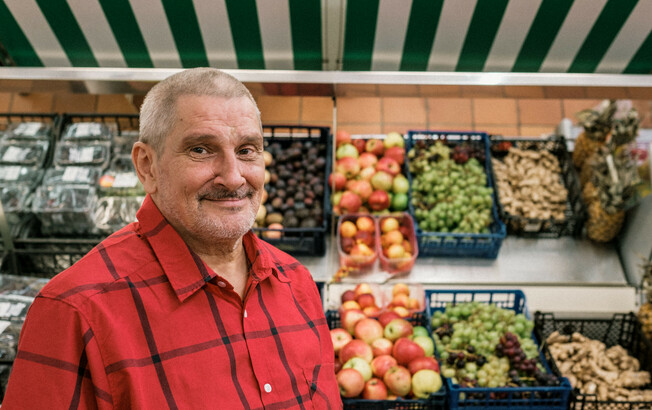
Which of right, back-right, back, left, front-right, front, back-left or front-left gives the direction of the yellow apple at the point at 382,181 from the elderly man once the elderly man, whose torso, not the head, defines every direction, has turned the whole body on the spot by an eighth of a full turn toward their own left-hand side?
front-left

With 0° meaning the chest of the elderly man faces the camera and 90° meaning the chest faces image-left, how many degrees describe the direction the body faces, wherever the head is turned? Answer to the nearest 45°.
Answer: approximately 315°

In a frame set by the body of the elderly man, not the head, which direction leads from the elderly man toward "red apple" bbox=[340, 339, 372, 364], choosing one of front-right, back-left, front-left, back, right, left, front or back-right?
left

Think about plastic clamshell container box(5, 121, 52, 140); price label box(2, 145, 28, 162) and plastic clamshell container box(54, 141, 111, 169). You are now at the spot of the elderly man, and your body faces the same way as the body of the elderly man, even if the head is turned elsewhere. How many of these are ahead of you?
0

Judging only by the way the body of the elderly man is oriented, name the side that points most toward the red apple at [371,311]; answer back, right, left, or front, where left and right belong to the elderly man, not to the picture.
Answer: left

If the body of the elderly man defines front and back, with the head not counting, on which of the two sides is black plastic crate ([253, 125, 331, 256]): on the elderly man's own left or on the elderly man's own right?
on the elderly man's own left

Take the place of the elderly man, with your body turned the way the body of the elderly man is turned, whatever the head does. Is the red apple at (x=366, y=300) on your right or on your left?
on your left

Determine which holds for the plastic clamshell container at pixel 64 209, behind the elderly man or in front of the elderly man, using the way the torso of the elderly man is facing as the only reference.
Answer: behind

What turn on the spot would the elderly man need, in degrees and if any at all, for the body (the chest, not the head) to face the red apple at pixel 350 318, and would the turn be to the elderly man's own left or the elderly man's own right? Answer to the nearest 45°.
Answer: approximately 90° to the elderly man's own left

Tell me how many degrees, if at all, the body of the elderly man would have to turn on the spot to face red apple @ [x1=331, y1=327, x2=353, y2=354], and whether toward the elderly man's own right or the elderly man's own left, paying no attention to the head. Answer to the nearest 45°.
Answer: approximately 90° to the elderly man's own left

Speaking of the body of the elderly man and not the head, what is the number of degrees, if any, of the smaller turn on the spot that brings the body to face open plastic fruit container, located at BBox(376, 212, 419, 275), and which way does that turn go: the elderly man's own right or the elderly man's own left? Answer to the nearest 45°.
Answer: approximately 90° to the elderly man's own left

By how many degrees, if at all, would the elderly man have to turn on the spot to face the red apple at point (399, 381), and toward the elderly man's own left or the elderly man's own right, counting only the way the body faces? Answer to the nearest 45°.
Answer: approximately 90° to the elderly man's own left

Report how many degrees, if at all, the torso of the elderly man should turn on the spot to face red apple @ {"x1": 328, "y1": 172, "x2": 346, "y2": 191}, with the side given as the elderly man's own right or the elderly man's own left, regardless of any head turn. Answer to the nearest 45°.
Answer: approximately 90° to the elderly man's own left

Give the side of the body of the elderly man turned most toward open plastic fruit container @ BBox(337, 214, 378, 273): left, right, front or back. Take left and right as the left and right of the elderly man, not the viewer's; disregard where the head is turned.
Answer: left

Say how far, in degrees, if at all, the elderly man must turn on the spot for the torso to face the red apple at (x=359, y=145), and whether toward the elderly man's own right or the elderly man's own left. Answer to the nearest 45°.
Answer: approximately 90° to the elderly man's own left
